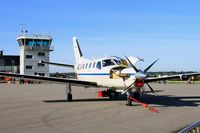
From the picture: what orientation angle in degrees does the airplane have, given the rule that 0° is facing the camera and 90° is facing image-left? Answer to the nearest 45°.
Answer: approximately 315°
